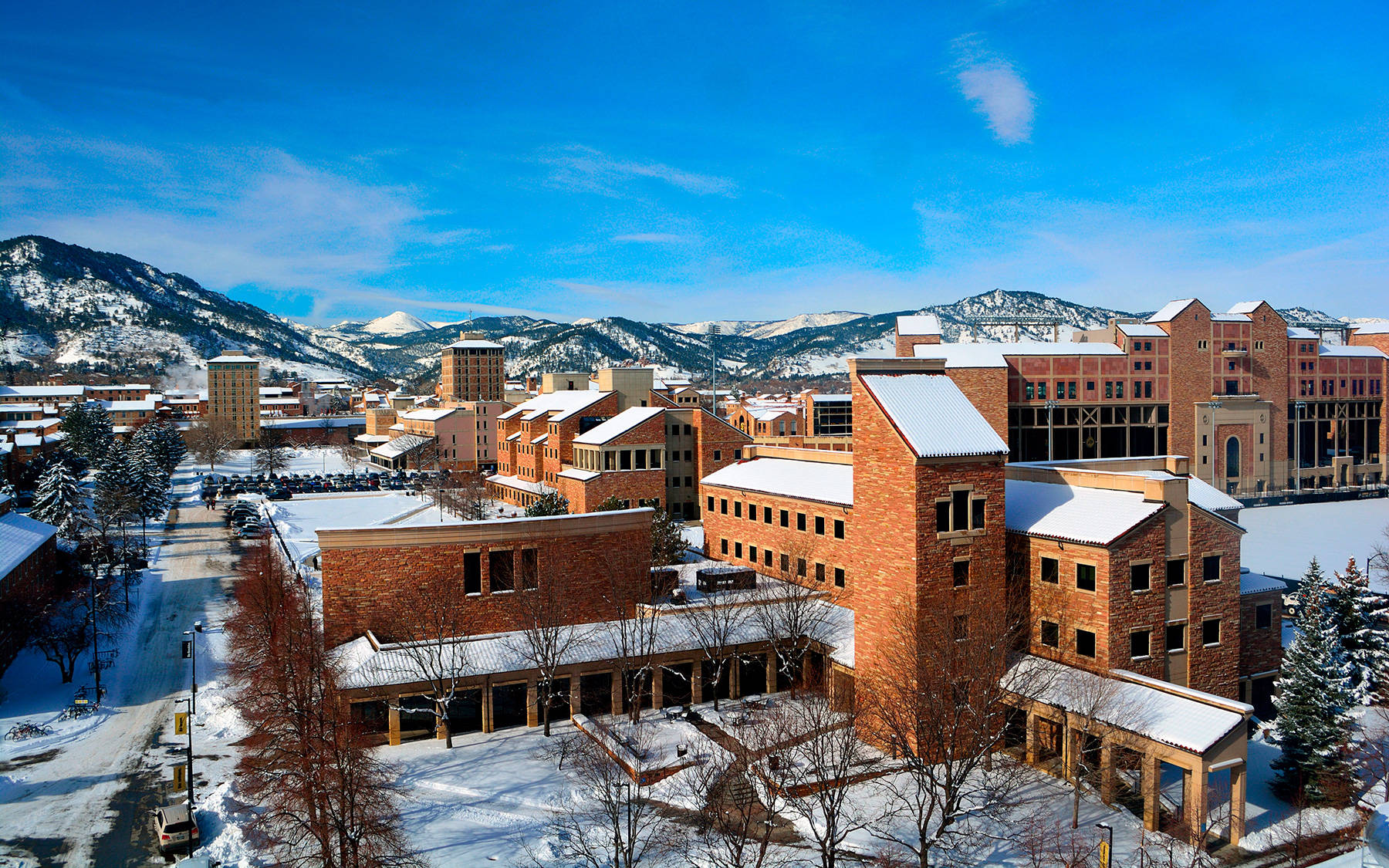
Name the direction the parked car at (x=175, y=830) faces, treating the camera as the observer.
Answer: facing away from the viewer

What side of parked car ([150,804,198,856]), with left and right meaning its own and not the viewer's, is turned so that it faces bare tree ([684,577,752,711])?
right

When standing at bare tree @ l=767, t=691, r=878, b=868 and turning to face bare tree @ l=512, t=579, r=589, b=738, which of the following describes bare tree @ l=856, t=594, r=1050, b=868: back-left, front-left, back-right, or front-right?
back-right

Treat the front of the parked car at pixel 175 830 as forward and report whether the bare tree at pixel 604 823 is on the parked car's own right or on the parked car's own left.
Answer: on the parked car's own right

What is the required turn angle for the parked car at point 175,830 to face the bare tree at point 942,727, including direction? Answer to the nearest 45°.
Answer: approximately 135° to its right

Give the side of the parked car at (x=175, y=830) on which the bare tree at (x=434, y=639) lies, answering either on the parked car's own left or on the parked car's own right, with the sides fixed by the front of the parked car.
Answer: on the parked car's own right

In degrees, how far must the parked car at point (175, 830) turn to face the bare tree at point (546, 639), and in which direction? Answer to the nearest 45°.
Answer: approximately 90° to its right

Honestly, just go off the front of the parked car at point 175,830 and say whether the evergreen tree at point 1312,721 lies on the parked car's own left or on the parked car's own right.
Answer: on the parked car's own right

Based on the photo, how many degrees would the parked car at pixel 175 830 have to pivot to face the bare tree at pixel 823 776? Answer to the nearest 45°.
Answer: approximately 135° to its right
